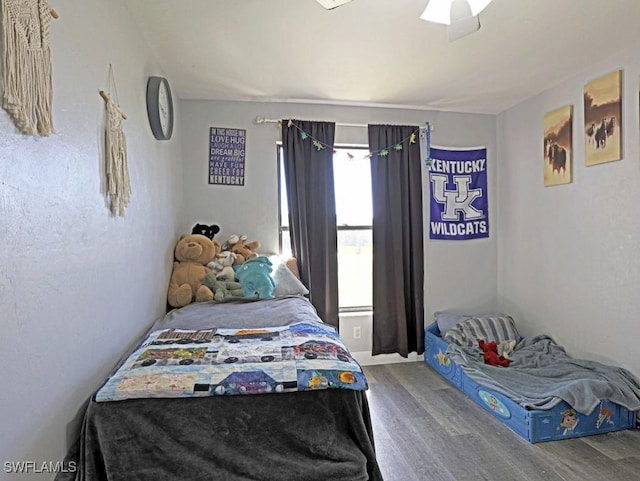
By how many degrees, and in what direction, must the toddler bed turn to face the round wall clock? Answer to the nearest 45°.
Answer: approximately 90° to its right

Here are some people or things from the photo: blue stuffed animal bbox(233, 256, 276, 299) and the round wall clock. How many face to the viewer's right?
1

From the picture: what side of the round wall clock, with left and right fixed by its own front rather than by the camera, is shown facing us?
right

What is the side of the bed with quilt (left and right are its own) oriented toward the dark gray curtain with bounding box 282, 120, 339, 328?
back

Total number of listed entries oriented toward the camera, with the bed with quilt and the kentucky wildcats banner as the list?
2

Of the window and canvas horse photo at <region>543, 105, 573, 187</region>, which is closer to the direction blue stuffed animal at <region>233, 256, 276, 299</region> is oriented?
the canvas horse photo

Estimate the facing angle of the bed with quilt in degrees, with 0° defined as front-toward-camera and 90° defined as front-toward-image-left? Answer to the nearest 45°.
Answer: approximately 0°

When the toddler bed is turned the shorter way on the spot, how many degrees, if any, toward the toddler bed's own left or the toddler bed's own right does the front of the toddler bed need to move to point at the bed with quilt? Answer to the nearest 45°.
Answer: approximately 90° to the toddler bed's own right

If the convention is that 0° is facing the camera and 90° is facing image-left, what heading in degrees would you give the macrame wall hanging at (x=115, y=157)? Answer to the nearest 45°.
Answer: approximately 315°

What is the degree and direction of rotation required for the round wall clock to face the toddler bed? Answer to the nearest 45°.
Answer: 0° — it already faces it
